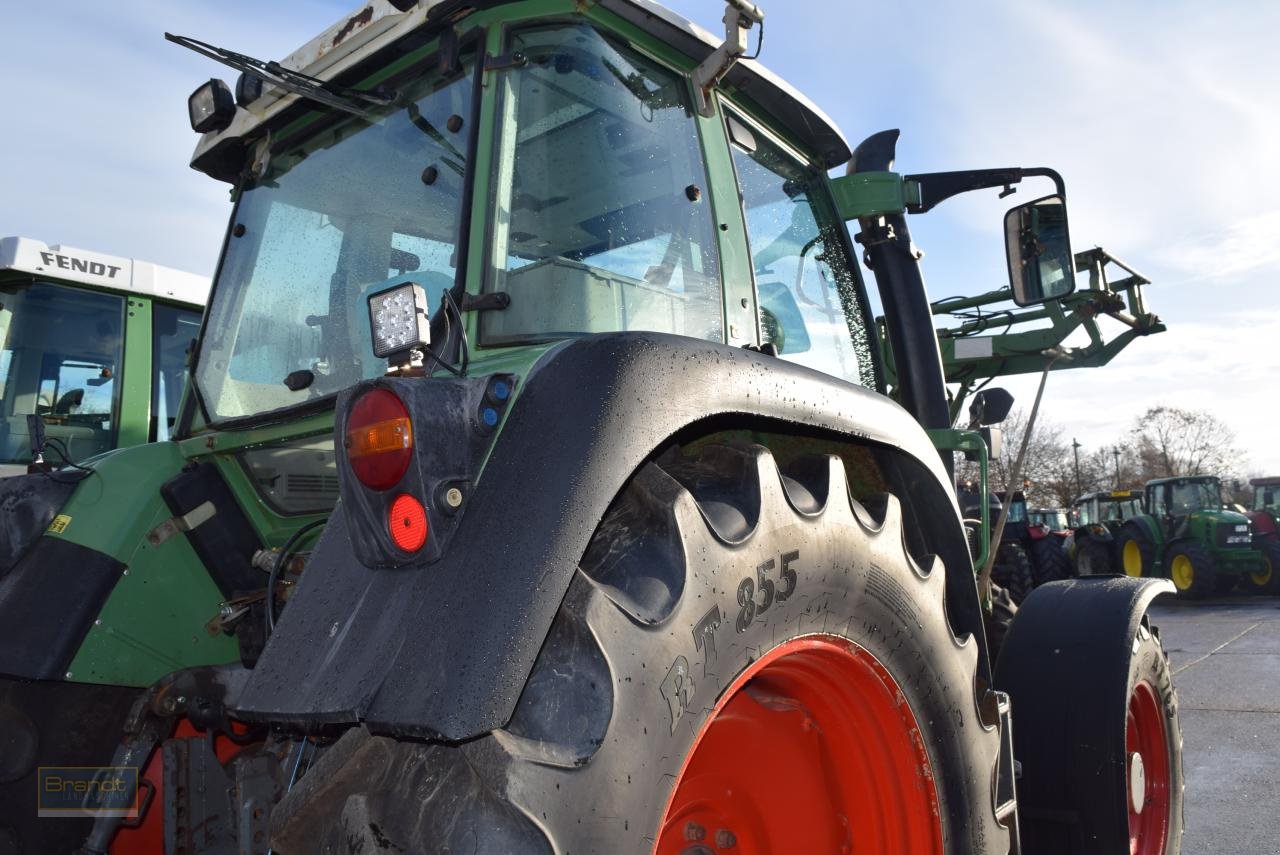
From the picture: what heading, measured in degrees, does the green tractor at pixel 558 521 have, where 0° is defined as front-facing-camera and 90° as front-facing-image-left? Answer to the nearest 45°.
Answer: approximately 225°

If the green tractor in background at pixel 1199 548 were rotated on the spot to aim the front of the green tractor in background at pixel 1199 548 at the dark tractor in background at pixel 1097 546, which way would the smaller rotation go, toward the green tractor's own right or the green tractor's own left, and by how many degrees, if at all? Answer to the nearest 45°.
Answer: approximately 135° to the green tractor's own right

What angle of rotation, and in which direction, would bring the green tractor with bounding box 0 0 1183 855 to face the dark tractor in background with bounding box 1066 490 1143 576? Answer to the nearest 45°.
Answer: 0° — it already faces it

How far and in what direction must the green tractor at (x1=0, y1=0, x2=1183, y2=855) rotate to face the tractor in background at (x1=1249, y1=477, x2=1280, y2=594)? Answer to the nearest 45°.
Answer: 0° — it already faces it

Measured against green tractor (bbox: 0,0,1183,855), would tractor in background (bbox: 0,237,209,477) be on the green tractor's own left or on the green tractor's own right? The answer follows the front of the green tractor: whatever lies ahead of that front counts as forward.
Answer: on the green tractor's own left

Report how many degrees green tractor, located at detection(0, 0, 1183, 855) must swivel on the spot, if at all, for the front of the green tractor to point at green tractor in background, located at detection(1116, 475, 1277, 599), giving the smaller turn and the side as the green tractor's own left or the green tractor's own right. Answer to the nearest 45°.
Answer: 0° — it already faces it

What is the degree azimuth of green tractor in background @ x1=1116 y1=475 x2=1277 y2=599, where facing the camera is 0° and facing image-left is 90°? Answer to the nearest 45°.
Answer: approximately 315°

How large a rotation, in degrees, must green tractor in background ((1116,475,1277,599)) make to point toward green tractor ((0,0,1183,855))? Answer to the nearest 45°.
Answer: approximately 45° to its right
